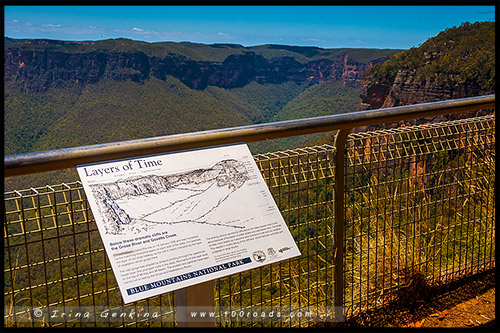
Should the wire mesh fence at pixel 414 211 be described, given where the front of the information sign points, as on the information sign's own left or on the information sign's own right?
on the information sign's own left

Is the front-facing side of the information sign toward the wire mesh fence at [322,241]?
no

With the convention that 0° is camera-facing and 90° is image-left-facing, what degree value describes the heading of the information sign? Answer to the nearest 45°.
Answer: approximately 315°
